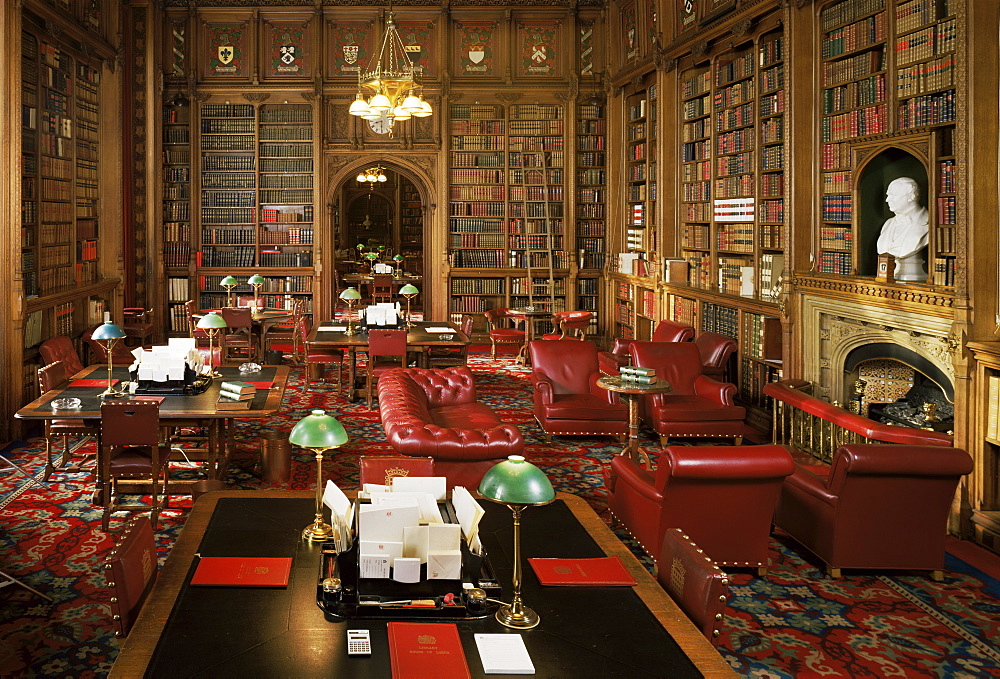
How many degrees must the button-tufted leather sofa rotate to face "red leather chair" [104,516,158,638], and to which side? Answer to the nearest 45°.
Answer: approximately 90° to its right

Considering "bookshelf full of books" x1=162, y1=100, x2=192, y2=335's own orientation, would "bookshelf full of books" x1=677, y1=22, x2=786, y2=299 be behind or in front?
in front

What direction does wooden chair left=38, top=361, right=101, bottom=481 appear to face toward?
to the viewer's right

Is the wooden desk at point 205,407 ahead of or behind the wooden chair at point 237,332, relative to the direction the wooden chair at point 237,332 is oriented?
behind

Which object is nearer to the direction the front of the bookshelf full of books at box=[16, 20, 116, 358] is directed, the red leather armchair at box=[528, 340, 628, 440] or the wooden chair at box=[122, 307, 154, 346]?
the red leather armchair

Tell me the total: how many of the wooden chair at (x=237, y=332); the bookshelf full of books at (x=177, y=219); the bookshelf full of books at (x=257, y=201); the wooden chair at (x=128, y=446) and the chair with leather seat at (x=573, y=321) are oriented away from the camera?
2

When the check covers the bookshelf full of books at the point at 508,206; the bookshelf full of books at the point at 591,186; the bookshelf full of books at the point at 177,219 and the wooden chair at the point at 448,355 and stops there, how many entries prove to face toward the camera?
3

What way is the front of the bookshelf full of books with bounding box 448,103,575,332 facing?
toward the camera

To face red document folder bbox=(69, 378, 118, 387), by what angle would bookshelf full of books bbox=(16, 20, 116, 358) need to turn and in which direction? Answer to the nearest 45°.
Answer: approximately 45° to its right

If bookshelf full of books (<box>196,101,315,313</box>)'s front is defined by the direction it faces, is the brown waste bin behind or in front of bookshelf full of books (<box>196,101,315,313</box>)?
in front

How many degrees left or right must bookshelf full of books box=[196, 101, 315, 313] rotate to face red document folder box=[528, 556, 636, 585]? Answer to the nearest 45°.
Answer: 0° — it already faces it

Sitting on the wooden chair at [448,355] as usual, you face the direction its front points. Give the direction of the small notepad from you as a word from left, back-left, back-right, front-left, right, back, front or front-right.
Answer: left

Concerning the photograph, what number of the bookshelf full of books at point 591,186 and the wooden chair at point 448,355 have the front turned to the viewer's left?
1
